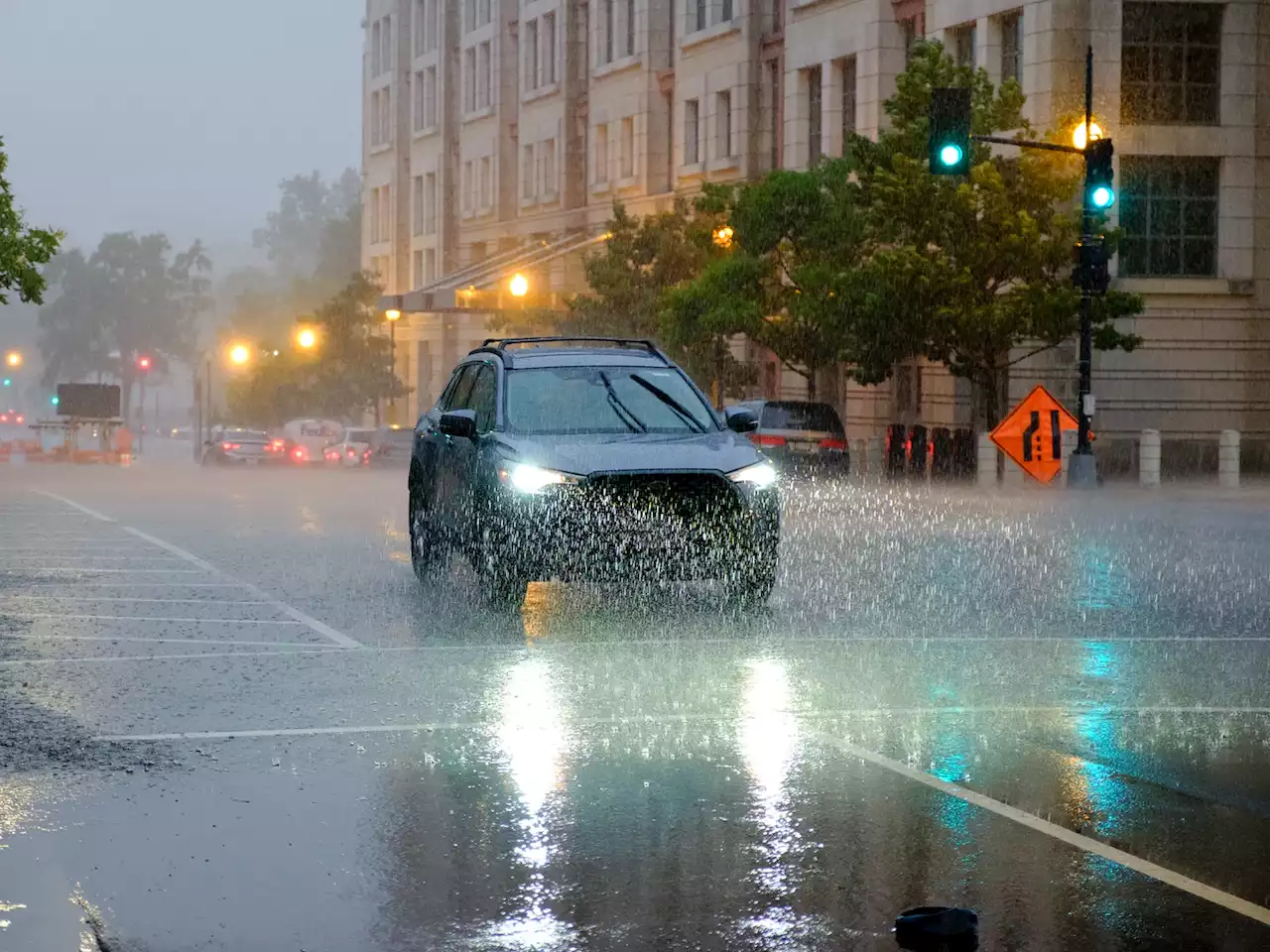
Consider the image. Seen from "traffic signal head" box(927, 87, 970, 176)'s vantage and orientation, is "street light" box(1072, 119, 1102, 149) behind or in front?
behind

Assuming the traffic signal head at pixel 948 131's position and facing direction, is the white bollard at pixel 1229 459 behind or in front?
behind

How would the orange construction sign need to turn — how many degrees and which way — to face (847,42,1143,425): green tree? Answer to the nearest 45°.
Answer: approximately 180°

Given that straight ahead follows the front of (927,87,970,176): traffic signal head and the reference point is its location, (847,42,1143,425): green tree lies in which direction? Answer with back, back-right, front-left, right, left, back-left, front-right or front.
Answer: back

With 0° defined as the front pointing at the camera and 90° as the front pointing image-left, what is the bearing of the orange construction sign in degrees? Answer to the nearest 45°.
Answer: approximately 0°

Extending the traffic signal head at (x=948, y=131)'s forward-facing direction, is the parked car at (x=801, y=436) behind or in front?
behind

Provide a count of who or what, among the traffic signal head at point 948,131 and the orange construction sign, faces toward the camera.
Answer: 2
